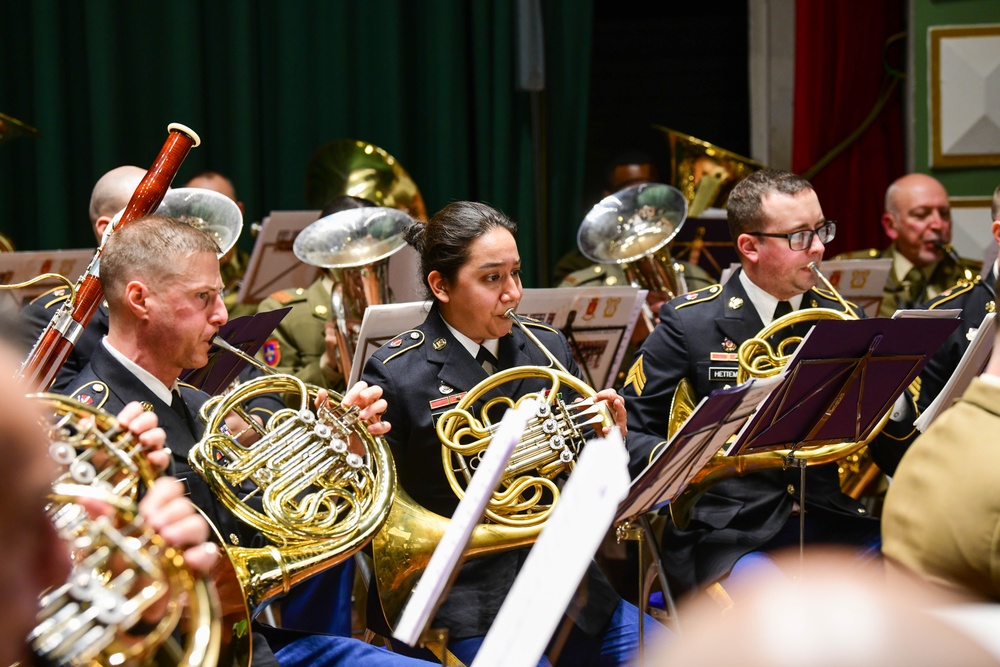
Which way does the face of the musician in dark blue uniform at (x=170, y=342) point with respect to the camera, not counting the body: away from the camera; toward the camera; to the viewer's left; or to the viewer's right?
to the viewer's right

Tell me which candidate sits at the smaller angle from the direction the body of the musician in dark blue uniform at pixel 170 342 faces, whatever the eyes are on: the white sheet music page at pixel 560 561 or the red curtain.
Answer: the white sheet music page

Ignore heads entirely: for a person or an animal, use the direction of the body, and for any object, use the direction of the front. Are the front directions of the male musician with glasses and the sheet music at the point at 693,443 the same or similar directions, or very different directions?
very different directions

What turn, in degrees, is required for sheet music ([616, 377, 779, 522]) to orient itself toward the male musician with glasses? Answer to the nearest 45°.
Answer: approximately 45° to its right

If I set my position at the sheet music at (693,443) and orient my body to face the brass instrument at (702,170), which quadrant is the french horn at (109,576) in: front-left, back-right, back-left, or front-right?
back-left

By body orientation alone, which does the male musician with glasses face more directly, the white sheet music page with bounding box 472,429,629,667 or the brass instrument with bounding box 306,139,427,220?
the white sheet music page
